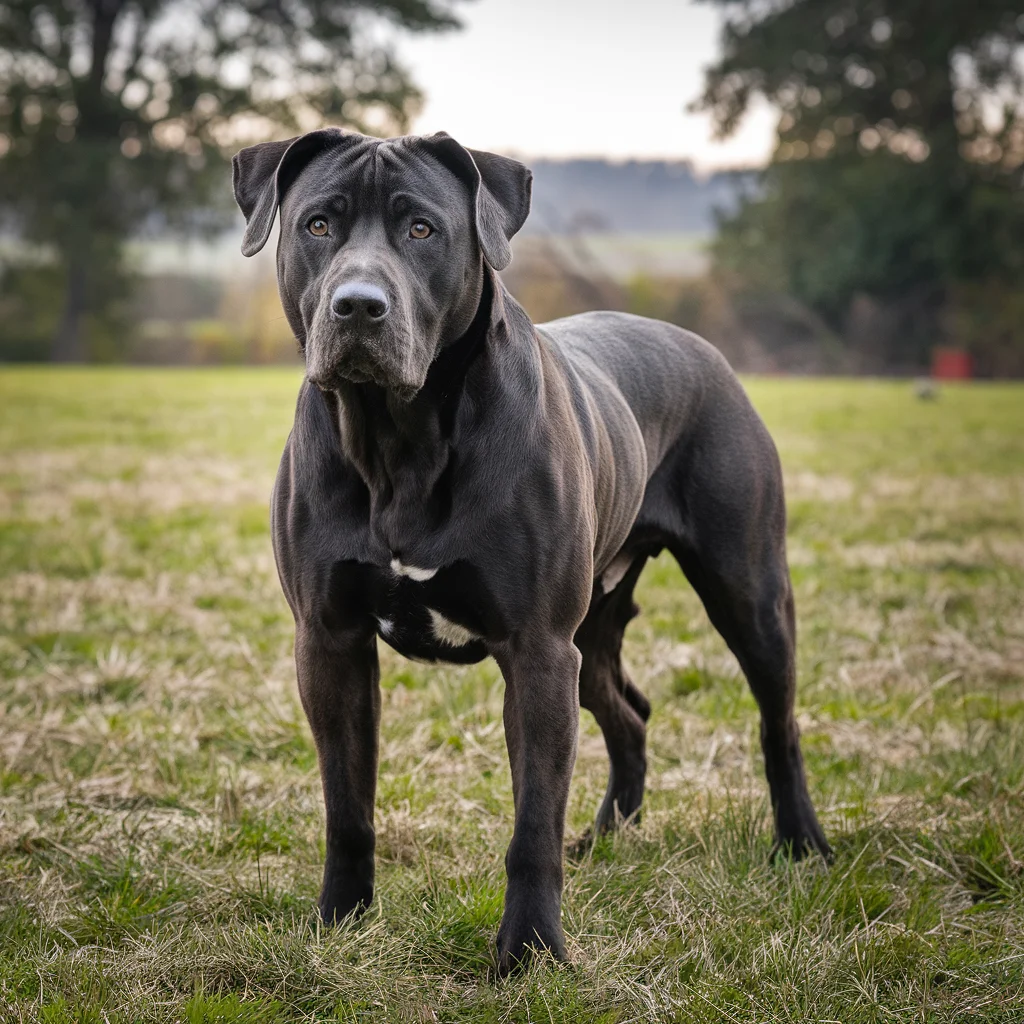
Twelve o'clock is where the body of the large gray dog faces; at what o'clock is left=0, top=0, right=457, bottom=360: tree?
The tree is roughly at 4 o'clock from the large gray dog.

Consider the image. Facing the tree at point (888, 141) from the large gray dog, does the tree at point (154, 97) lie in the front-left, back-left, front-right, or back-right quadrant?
front-left

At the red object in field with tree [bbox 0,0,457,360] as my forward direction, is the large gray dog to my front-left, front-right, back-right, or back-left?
front-left

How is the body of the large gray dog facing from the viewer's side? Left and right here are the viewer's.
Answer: facing the viewer and to the left of the viewer

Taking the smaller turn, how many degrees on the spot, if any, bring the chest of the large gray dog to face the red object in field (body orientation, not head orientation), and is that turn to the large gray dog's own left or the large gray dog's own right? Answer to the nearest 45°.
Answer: approximately 135° to the large gray dog's own right

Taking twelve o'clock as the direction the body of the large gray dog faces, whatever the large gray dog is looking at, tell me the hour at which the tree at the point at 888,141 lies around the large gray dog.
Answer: The tree is roughly at 5 o'clock from the large gray dog.
